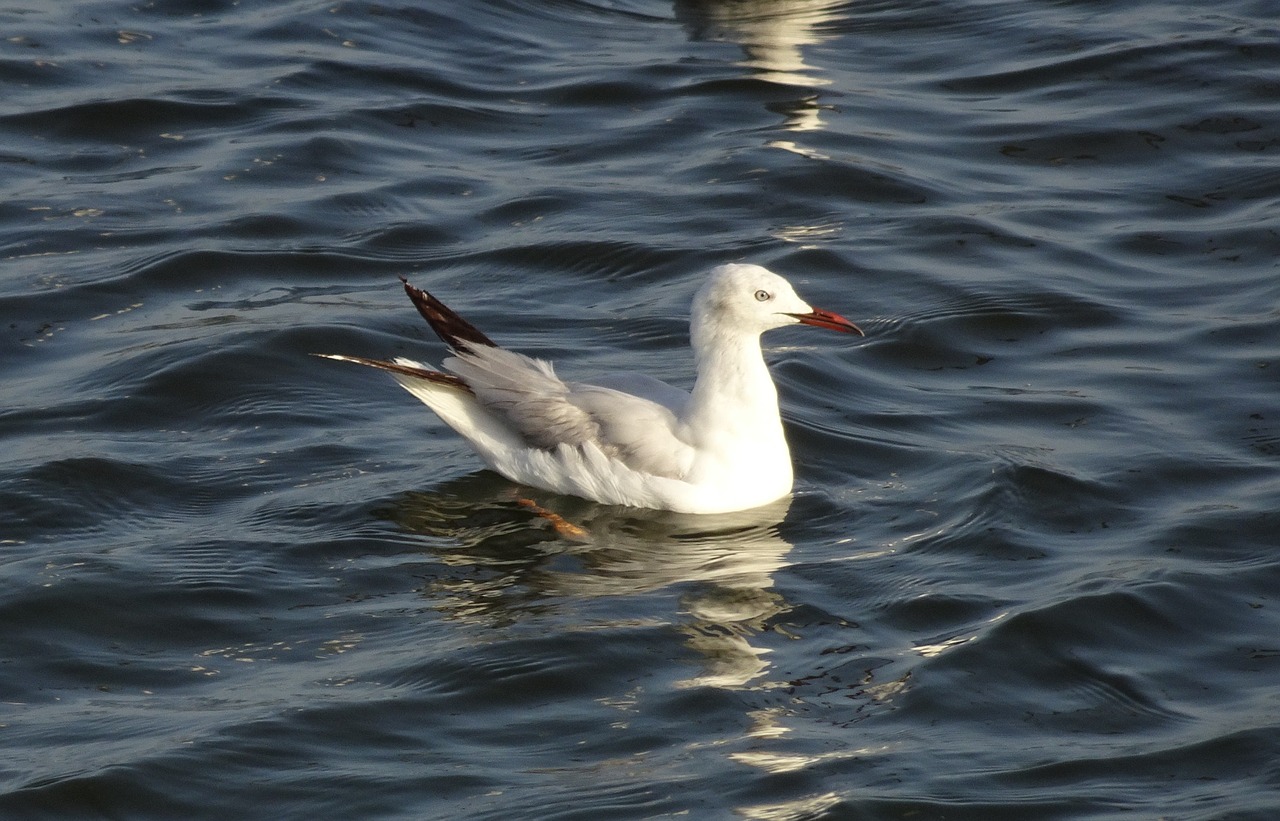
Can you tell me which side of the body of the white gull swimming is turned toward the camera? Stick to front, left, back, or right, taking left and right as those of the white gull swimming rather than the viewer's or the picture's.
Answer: right
